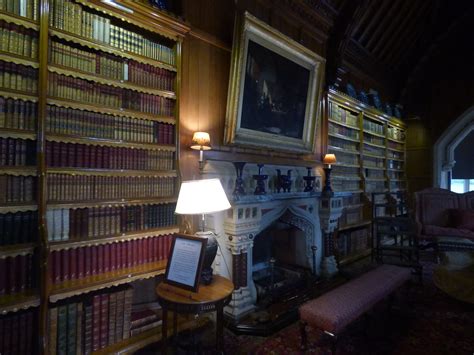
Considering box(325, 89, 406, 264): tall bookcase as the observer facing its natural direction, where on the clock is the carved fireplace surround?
The carved fireplace surround is roughly at 2 o'clock from the tall bookcase.

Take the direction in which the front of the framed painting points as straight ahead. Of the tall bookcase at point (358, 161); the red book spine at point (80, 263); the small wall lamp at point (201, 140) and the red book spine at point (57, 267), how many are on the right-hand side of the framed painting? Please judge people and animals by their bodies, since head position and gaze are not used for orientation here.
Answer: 3

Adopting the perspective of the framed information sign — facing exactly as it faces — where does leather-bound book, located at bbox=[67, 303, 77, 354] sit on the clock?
The leather-bound book is roughly at 2 o'clock from the framed information sign.

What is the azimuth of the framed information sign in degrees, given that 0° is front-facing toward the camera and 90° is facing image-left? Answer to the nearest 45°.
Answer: approximately 45°

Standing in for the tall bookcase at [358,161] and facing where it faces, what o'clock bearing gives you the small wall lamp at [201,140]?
The small wall lamp is roughly at 2 o'clock from the tall bookcase.

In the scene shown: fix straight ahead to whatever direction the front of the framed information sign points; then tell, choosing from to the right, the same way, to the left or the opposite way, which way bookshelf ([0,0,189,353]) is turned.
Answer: to the left

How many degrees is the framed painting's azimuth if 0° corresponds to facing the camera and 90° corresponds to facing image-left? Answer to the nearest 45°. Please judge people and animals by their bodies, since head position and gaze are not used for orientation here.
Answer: approximately 315°

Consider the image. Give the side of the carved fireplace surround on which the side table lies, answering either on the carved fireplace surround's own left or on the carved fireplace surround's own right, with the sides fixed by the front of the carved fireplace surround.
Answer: on the carved fireplace surround's own right
